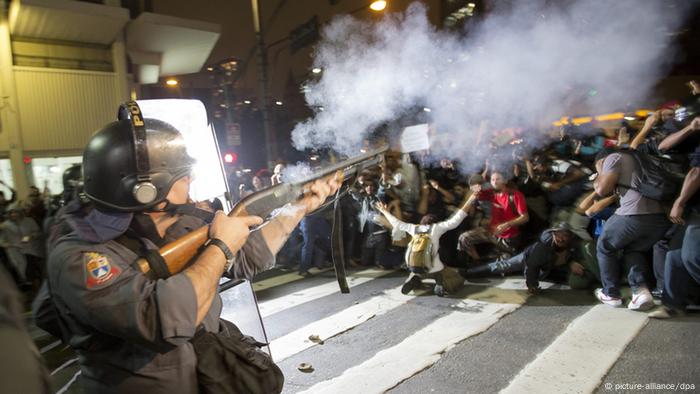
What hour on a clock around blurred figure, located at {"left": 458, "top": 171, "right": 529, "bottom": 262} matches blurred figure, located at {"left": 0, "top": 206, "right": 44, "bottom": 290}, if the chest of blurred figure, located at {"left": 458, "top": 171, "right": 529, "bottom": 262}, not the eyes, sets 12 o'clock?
blurred figure, located at {"left": 0, "top": 206, "right": 44, "bottom": 290} is roughly at 1 o'clock from blurred figure, located at {"left": 458, "top": 171, "right": 529, "bottom": 262}.

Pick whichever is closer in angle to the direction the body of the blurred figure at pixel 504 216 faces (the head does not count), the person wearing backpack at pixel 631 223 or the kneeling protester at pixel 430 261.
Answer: the kneeling protester

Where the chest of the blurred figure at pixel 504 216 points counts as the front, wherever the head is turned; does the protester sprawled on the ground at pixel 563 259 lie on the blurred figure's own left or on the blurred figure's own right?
on the blurred figure's own left

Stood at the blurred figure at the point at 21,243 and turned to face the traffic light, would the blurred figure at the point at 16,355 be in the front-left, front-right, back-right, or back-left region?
back-right

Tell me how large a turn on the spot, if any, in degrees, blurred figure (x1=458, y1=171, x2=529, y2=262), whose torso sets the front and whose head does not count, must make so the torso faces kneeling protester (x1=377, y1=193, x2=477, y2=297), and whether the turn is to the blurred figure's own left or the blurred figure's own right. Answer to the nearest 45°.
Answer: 0° — they already face them

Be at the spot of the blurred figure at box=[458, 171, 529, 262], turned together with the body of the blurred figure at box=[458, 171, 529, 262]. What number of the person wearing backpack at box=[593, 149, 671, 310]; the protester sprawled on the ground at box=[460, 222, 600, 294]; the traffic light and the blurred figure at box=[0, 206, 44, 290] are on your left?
2

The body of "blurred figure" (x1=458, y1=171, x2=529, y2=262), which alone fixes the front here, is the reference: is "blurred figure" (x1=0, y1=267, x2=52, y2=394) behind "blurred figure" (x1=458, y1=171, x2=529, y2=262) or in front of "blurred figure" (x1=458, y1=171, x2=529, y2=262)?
in front

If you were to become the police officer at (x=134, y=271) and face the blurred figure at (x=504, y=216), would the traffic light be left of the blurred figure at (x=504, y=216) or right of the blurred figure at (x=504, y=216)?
left

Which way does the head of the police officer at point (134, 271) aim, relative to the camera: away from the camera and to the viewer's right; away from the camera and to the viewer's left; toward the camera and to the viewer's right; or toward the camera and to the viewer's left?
away from the camera and to the viewer's right

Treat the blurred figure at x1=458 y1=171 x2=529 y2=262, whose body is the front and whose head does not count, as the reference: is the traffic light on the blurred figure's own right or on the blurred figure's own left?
on the blurred figure's own right

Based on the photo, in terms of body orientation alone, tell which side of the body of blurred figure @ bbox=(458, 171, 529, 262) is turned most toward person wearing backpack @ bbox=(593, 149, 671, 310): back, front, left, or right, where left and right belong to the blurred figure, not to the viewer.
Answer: left

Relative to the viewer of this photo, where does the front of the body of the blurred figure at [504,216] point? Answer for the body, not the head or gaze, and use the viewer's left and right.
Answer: facing the viewer and to the left of the viewer
